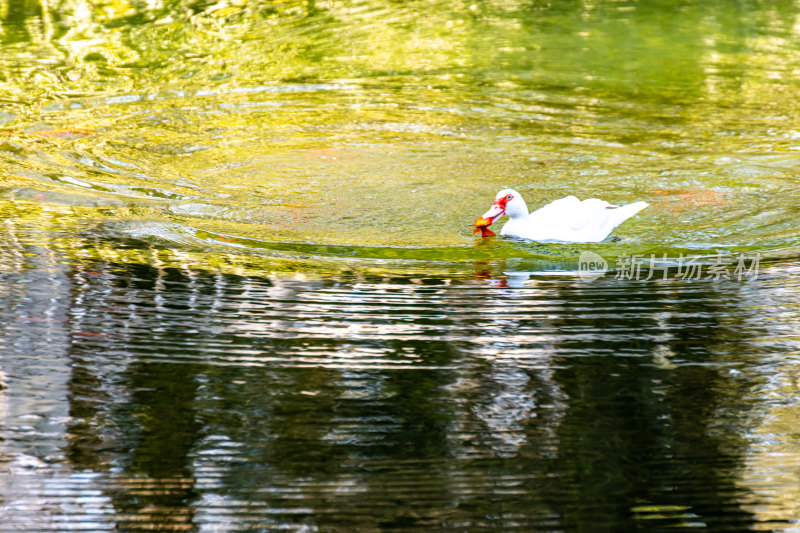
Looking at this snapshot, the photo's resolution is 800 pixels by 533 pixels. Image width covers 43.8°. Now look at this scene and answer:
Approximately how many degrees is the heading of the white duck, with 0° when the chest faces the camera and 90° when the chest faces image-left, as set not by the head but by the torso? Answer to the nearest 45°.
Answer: approximately 90°
